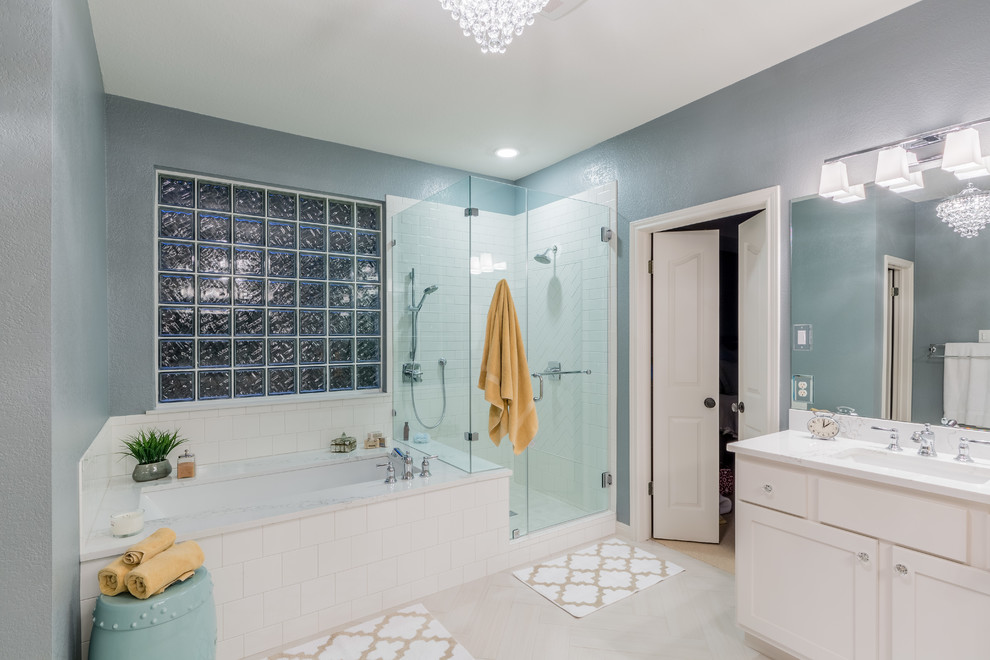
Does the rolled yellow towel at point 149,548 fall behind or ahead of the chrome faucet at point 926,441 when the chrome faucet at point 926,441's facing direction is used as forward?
ahead

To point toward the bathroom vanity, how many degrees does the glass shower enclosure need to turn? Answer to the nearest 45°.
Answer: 0° — it already faces it

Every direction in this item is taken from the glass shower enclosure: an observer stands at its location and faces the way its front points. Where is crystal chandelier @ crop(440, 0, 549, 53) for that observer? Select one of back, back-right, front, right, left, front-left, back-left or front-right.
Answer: front-right

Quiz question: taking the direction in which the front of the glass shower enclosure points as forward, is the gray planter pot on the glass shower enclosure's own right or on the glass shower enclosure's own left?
on the glass shower enclosure's own right

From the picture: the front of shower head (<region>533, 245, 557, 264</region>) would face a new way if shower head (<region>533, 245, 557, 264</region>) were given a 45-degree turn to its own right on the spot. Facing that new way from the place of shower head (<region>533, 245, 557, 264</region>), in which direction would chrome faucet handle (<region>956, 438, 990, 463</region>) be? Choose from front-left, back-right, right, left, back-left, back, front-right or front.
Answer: back-left

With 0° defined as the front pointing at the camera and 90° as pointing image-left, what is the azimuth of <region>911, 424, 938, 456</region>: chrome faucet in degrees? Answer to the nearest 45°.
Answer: approximately 45°

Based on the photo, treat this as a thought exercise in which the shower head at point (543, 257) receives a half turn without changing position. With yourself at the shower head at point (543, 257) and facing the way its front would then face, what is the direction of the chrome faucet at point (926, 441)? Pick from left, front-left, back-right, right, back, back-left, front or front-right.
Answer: right

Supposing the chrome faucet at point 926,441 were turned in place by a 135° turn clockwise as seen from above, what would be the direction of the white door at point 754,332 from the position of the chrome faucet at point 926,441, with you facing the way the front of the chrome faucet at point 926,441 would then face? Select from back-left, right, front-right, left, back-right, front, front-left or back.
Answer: front-left

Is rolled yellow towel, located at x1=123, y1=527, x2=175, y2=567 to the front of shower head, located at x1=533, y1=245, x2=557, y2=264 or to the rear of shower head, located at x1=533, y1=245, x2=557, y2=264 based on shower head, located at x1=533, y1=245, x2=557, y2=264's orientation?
to the front
